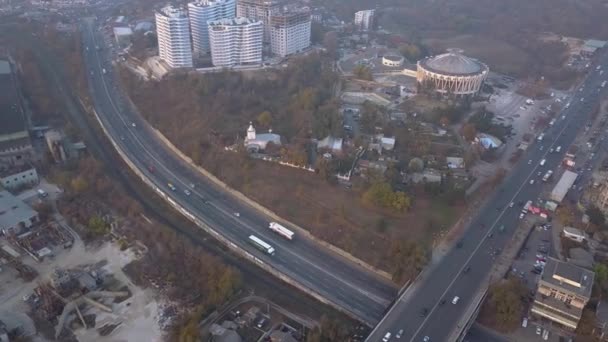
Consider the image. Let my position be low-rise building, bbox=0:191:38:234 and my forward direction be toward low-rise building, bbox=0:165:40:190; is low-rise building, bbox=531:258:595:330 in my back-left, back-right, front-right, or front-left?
back-right

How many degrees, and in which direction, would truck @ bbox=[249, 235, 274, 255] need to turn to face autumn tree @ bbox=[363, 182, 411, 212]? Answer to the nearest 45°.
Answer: approximately 45° to its left

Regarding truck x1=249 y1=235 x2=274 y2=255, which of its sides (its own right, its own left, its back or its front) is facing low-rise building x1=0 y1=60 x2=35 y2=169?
back

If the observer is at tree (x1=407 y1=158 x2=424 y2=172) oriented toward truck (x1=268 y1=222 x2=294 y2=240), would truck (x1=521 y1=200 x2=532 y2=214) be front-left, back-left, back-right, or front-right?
back-left

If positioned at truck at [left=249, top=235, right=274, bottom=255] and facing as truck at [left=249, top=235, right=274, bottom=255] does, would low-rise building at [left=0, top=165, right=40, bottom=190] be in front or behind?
behind

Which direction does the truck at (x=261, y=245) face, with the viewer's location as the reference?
facing the viewer and to the right of the viewer

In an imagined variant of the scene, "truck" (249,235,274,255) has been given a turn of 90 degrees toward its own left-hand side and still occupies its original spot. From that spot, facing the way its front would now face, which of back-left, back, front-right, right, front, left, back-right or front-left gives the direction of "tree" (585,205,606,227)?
front-right

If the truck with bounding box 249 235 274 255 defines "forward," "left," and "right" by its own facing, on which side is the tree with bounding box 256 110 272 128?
on its left

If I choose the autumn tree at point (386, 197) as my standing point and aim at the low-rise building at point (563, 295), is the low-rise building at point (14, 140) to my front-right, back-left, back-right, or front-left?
back-right

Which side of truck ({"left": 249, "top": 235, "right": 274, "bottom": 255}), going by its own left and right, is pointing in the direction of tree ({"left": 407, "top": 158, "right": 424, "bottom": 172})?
left

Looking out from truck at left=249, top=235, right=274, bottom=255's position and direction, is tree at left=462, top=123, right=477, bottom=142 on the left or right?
on its left

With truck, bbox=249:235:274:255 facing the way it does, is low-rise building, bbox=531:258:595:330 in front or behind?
in front

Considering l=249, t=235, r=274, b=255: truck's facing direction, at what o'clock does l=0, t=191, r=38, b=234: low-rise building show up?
The low-rise building is roughly at 5 o'clock from the truck.

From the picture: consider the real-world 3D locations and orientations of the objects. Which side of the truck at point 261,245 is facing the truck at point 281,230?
left

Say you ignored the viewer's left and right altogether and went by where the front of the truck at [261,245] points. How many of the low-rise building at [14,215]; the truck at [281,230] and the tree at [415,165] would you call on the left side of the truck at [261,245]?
2
